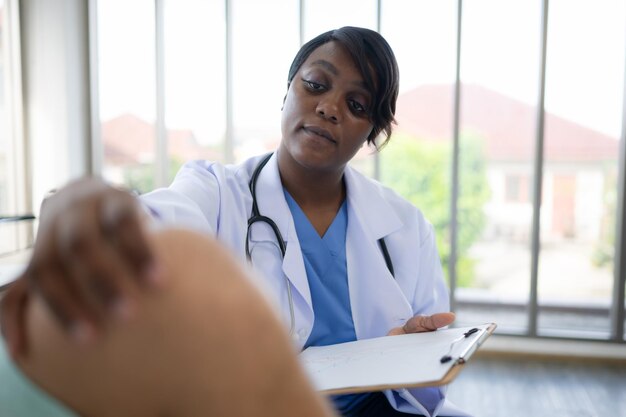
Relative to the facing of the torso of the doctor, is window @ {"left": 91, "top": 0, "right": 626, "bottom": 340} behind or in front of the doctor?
behind

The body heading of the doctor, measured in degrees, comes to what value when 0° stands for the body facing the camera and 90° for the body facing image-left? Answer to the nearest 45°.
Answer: approximately 0°
